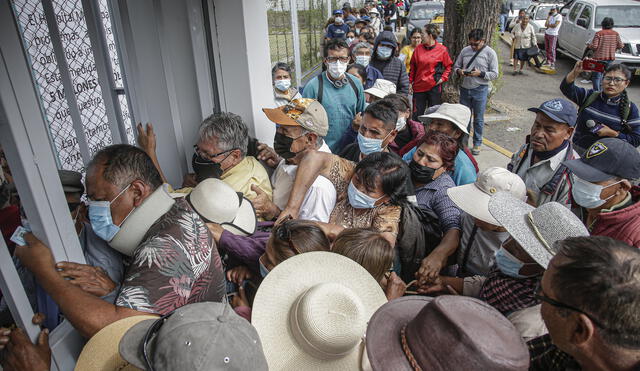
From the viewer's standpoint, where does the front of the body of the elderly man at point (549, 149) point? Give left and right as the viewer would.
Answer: facing the viewer and to the left of the viewer

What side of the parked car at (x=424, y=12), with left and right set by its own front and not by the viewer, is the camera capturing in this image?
front

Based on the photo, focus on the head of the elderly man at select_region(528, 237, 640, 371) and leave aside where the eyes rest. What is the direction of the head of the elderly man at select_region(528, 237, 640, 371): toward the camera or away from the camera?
away from the camera

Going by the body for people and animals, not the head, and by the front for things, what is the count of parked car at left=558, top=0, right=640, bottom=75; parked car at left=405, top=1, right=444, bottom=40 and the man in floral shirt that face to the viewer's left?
1

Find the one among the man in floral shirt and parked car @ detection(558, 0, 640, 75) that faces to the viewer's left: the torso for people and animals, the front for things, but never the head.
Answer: the man in floral shirt

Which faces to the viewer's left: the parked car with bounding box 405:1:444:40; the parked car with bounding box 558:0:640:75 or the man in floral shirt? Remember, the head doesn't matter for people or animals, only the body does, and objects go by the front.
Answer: the man in floral shirt

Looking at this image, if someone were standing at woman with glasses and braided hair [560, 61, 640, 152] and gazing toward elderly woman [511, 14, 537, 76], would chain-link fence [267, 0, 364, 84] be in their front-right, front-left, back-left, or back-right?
front-left

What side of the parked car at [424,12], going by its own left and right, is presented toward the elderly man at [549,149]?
front

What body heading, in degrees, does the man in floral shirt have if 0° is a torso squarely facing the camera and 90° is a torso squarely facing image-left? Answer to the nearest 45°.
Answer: approximately 90°

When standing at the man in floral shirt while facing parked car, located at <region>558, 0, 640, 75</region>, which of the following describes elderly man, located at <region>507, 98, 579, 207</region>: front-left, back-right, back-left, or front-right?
front-right

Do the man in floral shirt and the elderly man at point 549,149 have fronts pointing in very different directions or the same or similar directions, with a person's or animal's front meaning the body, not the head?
same or similar directions

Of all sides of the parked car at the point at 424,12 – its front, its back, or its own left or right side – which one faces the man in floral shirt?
front

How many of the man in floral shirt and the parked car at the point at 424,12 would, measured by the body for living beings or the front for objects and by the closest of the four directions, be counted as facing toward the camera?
1

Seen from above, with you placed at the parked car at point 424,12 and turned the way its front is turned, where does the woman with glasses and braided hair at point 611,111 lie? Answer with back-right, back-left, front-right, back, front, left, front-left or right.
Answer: front

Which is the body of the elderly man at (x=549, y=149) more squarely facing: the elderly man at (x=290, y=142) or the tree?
the elderly man

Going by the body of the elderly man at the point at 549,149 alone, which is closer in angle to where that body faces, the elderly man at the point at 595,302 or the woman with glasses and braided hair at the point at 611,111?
the elderly man

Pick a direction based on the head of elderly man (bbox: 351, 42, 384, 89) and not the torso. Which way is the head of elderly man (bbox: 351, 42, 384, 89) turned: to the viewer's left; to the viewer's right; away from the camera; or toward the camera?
toward the camera
